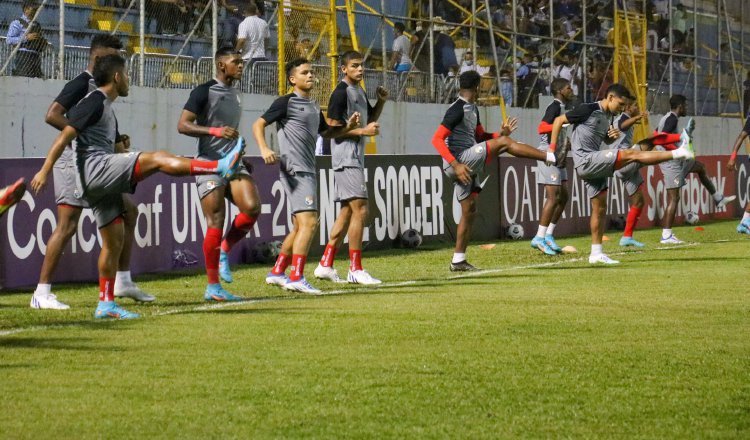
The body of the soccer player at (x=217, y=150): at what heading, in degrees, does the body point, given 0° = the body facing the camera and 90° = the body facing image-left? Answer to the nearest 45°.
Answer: approximately 315°

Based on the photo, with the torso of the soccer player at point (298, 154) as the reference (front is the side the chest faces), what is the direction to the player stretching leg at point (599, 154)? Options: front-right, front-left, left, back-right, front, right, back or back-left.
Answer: left

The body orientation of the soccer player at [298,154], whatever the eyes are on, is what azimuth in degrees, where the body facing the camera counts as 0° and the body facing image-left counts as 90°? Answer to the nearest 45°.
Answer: approximately 315°

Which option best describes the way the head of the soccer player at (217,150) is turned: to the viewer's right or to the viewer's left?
to the viewer's right

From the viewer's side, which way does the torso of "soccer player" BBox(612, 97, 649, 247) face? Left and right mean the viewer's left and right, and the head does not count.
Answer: facing to the right of the viewer

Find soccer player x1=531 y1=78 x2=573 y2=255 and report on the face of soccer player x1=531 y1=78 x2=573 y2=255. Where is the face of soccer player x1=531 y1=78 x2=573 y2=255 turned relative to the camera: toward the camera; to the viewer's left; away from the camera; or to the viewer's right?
to the viewer's right

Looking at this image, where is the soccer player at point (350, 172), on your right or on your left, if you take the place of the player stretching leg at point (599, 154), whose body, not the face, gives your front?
on your right

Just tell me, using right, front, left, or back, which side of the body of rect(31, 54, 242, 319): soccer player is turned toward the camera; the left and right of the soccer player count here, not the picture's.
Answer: right

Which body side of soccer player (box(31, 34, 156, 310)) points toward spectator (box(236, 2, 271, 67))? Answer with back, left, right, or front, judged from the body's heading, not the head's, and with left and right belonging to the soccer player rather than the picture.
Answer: left

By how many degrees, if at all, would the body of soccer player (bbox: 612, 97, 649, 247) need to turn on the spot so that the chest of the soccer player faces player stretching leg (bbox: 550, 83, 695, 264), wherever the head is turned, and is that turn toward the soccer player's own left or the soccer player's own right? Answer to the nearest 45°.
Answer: approximately 90° to the soccer player's own right

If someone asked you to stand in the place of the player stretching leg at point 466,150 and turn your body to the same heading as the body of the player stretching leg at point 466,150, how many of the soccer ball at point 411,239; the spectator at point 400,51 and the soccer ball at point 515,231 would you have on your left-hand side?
3

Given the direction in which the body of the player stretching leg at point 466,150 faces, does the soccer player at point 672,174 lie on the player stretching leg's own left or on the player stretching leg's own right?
on the player stretching leg's own left

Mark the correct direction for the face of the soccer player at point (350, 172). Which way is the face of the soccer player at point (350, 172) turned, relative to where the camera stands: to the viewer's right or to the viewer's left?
to the viewer's right

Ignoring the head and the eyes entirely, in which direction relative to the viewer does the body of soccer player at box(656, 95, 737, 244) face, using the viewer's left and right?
facing to the right of the viewer

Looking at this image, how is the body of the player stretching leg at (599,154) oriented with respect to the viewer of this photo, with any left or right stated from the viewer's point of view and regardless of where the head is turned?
facing to the right of the viewer
